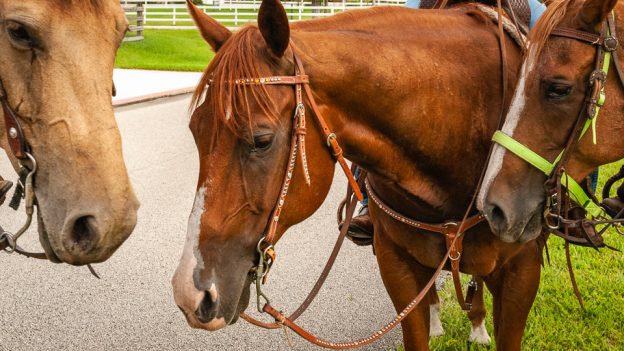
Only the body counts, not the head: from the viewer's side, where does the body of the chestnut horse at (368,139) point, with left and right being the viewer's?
facing the viewer and to the left of the viewer

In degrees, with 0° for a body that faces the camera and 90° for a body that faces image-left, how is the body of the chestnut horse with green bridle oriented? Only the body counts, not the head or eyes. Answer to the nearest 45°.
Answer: approximately 90°
